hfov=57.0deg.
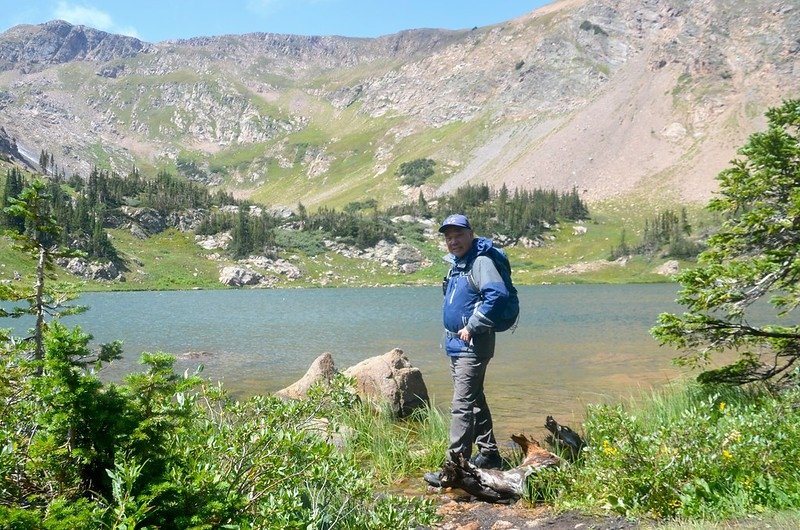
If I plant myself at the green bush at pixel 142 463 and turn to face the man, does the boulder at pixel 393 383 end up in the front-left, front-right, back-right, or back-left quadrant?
front-left

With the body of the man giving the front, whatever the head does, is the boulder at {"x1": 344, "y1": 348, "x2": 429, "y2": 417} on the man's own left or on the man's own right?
on the man's own right

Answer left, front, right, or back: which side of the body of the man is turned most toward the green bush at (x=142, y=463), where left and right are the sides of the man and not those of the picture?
front

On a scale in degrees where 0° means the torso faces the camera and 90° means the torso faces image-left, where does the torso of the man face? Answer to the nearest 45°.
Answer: approximately 45°
